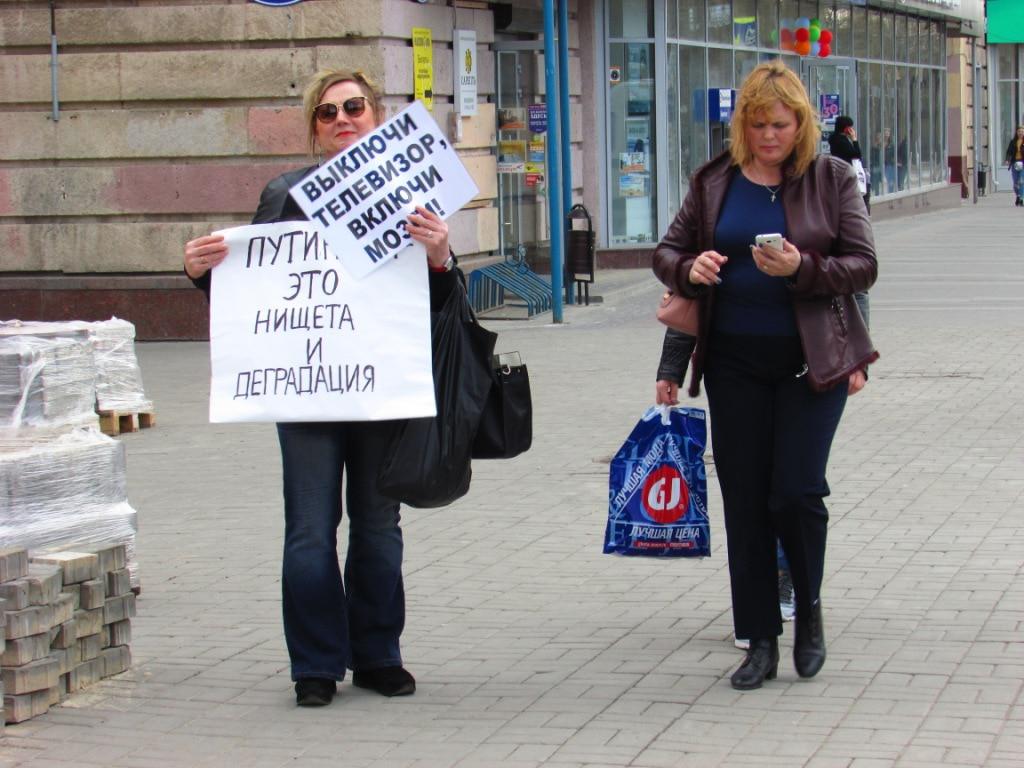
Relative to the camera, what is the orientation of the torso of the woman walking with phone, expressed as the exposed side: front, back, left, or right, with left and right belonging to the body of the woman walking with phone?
front

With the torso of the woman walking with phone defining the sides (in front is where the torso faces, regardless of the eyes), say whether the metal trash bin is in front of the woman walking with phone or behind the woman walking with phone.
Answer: behind

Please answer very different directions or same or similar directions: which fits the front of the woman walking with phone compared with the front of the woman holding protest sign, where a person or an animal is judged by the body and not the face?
same or similar directions

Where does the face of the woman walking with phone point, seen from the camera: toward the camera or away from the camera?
toward the camera

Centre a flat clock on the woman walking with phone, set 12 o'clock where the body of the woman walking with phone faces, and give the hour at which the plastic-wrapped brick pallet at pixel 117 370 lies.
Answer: The plastic-wrapped brick pallet is roughly at 5 o'clock from the woman walking with phone.

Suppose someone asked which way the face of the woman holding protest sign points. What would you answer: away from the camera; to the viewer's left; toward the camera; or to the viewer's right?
toward the camera

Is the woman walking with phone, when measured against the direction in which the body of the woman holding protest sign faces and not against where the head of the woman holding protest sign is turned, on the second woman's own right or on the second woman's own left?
on the second woman's own left

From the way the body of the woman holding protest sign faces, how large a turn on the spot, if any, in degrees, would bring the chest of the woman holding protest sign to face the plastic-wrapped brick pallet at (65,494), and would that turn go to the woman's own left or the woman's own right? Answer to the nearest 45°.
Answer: approximately 135° to the woman's own right

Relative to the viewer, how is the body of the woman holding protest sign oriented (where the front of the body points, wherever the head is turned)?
toward the camera

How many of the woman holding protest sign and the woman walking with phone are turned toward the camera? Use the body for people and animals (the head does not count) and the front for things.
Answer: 2

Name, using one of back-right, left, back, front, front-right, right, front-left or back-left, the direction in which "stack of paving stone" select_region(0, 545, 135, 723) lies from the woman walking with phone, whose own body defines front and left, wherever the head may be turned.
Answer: right

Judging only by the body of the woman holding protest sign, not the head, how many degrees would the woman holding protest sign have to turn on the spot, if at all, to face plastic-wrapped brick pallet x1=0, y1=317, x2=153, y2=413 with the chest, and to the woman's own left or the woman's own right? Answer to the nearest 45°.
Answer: approximately 180°

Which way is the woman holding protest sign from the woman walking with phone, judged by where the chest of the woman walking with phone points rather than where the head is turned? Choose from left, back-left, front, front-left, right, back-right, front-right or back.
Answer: right

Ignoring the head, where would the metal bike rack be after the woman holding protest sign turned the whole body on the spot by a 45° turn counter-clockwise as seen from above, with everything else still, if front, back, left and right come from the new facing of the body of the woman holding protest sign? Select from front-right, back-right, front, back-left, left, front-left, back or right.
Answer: back-left

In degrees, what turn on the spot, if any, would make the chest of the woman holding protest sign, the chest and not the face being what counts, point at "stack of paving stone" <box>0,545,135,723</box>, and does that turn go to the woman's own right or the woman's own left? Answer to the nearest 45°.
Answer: approximately 90° to the woman's own right

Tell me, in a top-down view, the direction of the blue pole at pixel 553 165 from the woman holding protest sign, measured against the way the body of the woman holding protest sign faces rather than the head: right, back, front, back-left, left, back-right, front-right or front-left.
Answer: back

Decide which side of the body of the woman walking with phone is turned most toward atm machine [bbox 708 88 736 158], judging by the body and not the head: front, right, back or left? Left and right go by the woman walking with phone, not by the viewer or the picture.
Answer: back
